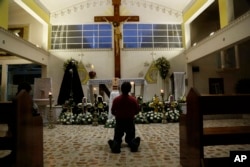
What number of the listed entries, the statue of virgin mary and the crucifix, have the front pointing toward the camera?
2

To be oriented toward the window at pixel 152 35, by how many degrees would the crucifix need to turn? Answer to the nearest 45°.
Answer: approximately 135° to its left

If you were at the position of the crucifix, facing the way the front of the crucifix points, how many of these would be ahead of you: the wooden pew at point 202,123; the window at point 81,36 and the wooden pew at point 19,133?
2

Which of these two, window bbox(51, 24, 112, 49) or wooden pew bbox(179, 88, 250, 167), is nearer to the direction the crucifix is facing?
the wooden pew

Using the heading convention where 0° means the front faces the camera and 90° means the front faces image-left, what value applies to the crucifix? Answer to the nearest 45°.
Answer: approximately 0°

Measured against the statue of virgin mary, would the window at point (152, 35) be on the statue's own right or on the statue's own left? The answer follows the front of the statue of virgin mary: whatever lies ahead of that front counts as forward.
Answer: on the statue's own left

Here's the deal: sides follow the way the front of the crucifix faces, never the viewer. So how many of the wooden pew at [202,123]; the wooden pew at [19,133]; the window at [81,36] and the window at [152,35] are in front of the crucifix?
2
